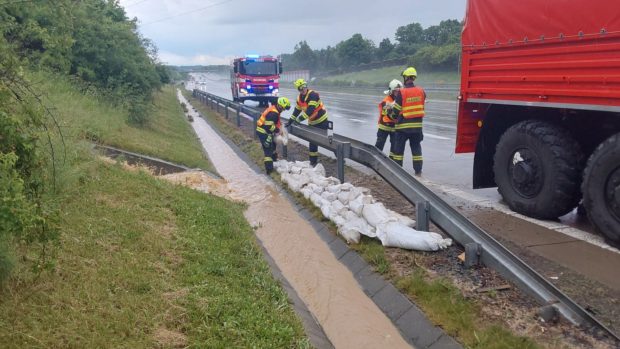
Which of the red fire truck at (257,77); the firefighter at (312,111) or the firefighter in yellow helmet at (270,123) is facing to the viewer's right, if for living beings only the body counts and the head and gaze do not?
the firefighter in yellow helmet

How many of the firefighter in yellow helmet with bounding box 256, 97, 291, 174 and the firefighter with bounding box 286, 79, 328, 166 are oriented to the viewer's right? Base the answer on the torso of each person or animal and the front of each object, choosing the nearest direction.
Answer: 1

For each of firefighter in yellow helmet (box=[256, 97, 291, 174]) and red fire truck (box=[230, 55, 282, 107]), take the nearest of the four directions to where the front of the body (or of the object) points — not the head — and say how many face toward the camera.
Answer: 1

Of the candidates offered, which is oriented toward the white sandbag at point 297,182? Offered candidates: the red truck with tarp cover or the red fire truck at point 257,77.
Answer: the red fire truck

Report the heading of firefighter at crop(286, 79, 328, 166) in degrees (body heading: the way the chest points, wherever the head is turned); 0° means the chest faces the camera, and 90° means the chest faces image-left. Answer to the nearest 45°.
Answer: approximately 45°

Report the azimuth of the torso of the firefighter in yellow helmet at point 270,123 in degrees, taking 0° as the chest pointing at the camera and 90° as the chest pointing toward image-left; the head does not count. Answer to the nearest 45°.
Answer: approximately 270°
